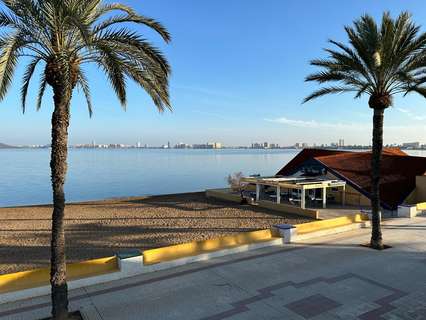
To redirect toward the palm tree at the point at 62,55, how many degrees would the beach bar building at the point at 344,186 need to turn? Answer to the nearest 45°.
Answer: approximately 45° to its left

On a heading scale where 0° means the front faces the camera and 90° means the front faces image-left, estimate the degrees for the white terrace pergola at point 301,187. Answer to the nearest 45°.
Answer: approximately 45°

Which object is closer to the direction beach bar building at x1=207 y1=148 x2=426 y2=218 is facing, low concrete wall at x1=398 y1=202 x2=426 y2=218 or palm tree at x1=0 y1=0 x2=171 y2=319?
the palm tree

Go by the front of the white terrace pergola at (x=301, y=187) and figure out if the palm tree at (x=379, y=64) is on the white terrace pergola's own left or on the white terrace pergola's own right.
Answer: on the white terrace pergola's own left

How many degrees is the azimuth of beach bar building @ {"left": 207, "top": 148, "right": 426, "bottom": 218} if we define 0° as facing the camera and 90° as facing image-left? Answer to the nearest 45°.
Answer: approximately 45°

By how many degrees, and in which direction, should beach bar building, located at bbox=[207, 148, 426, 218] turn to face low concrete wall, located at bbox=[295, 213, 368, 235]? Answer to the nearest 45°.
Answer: approximately 45° to its left

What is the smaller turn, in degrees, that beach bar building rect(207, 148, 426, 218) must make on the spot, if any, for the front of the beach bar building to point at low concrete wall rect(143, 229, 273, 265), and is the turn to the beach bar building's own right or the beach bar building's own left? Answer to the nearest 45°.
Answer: approximately 45° to the beach bar building's own left

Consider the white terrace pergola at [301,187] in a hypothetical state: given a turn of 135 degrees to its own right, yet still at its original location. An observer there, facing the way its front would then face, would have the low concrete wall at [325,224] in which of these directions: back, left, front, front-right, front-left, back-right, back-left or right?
back

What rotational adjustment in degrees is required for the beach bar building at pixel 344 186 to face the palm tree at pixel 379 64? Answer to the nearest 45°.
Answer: approximately 45° to its left
